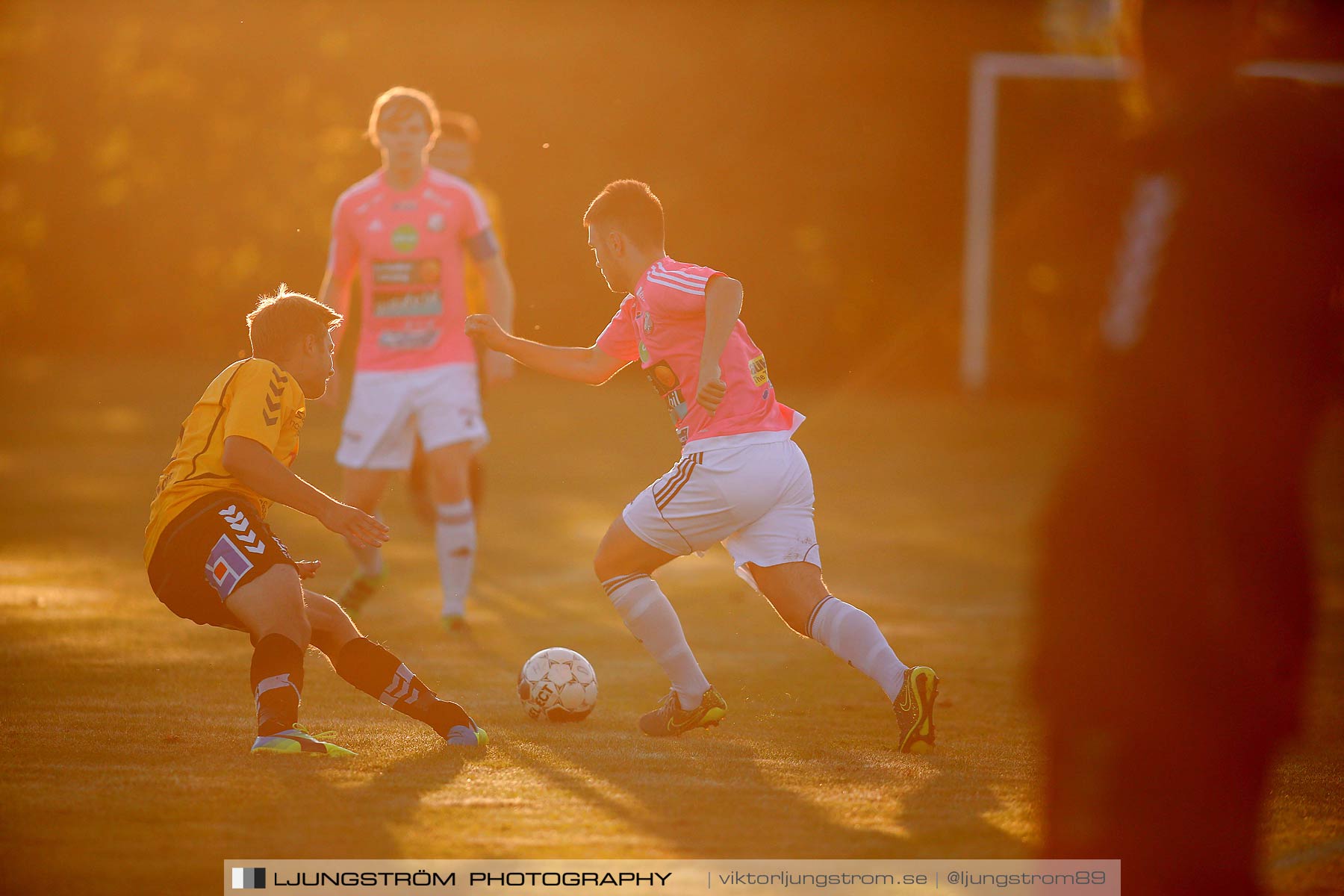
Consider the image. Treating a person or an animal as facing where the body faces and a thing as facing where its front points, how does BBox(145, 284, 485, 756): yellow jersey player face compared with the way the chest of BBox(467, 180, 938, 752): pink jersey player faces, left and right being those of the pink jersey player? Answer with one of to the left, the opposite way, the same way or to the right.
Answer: the opposite way

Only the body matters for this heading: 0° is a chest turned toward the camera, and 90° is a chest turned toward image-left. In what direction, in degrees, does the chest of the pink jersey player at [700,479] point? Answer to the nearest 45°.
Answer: approximately 90°

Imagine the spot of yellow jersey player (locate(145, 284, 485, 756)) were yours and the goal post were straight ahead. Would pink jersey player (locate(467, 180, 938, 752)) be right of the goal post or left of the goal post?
right

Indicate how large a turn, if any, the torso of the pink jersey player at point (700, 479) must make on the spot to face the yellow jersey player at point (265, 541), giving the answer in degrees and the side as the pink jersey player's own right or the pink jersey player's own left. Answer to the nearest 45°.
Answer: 0° — they already face them

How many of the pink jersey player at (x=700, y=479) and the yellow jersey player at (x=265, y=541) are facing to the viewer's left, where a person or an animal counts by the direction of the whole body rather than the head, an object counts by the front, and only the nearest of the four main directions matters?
1

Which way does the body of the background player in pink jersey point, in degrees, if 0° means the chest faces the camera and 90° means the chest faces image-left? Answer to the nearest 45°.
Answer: approximately 0°

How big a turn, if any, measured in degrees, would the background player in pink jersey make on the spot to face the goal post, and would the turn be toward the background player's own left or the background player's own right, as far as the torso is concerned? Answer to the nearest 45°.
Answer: approximately 135° to the background player's own left

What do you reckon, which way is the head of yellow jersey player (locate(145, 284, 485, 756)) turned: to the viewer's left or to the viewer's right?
to the viewer's right

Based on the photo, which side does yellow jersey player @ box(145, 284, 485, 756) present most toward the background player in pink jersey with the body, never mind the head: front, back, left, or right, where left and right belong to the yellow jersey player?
left

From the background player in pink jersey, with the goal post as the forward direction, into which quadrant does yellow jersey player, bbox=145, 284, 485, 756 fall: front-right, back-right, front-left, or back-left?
back-right

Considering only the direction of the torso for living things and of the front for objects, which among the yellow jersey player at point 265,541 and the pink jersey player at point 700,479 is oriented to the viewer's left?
the pink jersey player

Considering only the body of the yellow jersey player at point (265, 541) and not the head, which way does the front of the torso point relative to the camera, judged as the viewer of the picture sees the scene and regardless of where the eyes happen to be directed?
to the viewer's right
